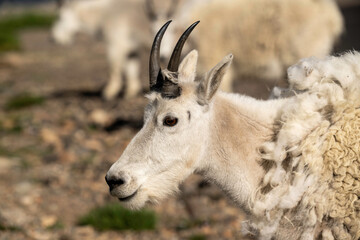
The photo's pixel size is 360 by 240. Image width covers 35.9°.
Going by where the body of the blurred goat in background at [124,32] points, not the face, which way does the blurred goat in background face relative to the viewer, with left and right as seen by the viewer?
facing to the left of the viewer

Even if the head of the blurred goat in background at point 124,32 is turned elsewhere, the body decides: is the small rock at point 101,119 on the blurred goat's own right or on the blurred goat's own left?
on the blurred goat's own left

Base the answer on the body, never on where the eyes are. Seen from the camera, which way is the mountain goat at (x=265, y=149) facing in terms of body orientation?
to the viewer's left

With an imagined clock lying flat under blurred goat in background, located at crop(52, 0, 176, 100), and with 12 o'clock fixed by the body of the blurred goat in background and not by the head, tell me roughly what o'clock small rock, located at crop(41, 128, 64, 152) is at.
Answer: The small rock is roughly at 10 o'clock from the blurred goat in background.

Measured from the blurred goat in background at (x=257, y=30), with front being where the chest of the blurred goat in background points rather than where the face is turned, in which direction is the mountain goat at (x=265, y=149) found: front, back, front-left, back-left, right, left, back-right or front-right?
left

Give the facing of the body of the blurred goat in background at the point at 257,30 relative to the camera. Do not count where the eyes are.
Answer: to the viewer's left

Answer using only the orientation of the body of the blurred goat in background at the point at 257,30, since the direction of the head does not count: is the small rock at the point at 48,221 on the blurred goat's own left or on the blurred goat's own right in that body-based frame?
on the blurred goat's own left
